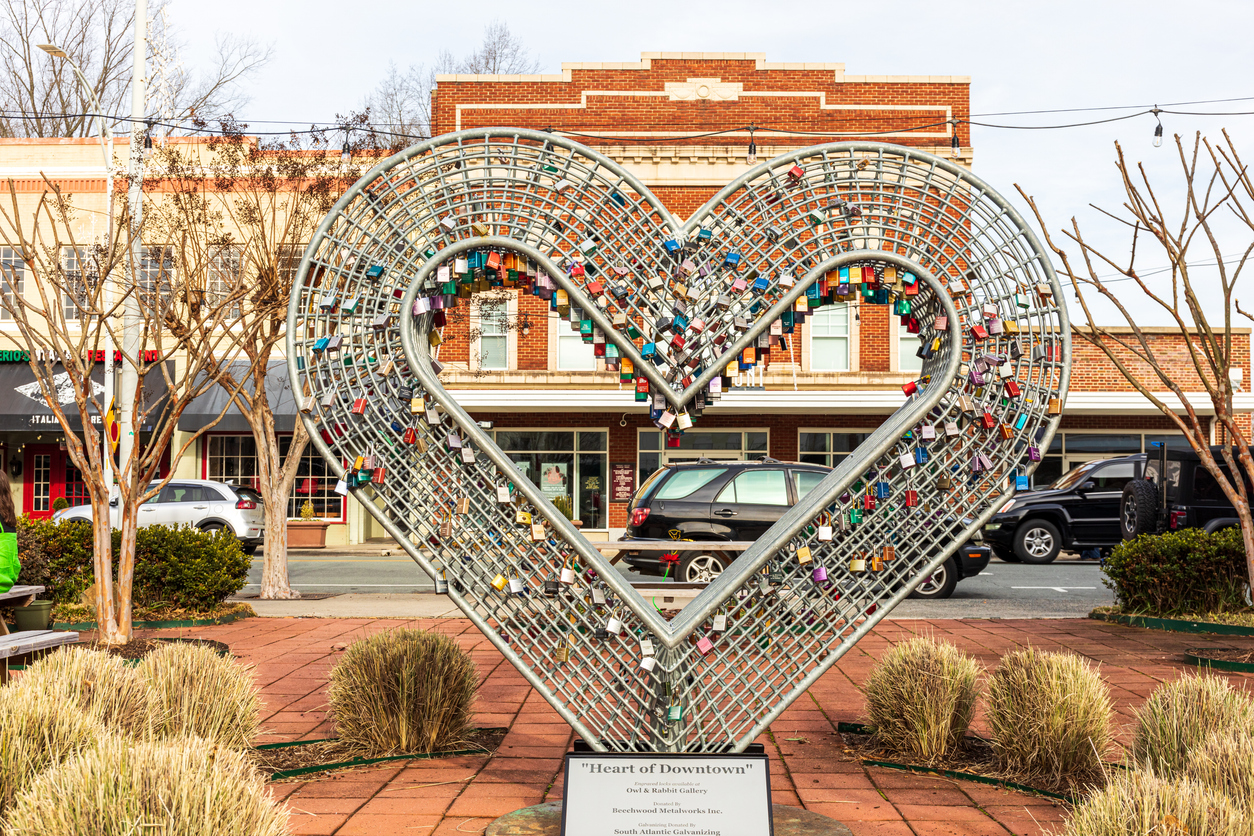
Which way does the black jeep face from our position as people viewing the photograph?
facing away from the viewer and to the right of the viewer

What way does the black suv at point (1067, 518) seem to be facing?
to the viewer's left

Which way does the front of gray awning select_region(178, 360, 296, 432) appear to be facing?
toward the camera

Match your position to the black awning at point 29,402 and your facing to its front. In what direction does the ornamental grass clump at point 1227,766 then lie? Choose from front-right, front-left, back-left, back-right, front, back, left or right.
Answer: front

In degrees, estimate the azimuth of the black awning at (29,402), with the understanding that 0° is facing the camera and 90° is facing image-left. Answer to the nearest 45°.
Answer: approximately 0°

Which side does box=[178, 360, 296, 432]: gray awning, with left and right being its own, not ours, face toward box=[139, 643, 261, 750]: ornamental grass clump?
front

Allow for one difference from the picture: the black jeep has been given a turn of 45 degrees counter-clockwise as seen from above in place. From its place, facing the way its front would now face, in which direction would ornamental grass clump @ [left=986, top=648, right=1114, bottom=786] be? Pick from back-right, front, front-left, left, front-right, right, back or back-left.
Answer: back

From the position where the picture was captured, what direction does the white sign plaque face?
facing the viewer

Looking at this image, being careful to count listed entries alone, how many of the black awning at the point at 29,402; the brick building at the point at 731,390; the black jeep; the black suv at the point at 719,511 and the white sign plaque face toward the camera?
3

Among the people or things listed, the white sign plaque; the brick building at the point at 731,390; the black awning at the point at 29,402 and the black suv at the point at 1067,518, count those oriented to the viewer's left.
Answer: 1

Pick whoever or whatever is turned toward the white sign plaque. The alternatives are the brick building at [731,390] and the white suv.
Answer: the brick building

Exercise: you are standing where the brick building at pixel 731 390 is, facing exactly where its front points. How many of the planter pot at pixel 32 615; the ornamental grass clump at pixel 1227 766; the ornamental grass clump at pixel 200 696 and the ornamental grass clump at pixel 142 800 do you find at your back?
0

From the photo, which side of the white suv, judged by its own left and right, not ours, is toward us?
left

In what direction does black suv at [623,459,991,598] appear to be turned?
to the viewer's right

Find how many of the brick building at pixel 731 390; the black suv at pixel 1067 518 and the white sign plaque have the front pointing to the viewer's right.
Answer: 0
